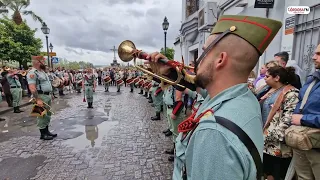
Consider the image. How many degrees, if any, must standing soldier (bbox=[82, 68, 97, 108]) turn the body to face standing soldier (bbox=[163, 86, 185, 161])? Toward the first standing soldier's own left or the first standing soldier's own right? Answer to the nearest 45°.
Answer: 0° — they already face them

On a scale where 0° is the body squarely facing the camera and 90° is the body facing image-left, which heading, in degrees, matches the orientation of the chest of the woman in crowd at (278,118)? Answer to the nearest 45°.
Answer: approximately 90°

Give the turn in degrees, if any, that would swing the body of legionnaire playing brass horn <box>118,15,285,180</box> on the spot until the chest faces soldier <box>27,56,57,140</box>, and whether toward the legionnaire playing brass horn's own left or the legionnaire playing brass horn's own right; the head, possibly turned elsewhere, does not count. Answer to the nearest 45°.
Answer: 0° — they already face them

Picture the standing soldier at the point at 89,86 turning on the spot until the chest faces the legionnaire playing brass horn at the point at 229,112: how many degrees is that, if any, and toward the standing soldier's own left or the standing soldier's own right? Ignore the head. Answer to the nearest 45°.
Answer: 0° — they already face them

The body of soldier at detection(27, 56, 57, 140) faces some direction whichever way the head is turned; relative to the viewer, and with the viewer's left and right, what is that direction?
facing to the right of the viewer

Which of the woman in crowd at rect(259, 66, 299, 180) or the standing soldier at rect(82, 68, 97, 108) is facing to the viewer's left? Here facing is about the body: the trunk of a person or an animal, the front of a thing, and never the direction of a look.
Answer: the woman in crowd

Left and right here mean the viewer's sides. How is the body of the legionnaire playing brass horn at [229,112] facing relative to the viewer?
facing away from the viewer and to the left of the viewer
